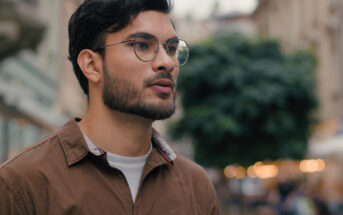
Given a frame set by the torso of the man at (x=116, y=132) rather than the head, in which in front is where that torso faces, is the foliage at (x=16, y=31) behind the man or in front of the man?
behind

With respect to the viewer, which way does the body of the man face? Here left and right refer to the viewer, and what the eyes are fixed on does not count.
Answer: facing the viewer and to the right of the viewer

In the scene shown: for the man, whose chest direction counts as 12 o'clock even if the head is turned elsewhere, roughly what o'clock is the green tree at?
The green tree is roughly at 8 o'clock from the man.
